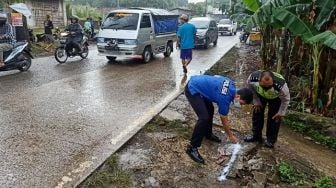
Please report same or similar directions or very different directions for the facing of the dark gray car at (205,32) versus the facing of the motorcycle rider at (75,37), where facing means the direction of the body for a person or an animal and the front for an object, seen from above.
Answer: same or similar directions

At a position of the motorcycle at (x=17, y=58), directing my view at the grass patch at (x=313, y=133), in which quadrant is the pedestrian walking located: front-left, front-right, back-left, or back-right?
front-left

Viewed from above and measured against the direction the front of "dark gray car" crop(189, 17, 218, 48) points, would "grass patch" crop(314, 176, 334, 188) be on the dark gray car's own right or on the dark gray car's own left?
on the dark gray car's own left

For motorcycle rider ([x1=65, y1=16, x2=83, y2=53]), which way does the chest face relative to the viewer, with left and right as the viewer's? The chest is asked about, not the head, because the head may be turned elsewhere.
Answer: facing the viewer and to the left of the viewer

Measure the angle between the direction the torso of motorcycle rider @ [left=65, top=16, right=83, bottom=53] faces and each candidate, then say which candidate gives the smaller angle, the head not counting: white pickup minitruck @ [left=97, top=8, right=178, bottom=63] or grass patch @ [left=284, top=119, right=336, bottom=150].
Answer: the grass patch

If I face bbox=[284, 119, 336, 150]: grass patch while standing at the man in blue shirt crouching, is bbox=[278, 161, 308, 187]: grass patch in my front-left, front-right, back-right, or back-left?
front-right

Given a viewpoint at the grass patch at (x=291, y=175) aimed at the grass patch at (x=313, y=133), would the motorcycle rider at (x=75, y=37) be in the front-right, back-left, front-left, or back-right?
front-left

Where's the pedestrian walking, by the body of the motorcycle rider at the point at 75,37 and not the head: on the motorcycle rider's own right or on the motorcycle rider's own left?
on the motorcycle rider's own left

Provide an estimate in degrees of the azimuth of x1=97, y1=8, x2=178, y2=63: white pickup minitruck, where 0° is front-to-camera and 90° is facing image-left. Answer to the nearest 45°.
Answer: approximately 45°

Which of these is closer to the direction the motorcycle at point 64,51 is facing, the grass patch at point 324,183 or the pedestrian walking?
the grass patch

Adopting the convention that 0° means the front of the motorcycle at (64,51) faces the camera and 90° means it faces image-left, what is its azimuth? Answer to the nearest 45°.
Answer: approximately 45°

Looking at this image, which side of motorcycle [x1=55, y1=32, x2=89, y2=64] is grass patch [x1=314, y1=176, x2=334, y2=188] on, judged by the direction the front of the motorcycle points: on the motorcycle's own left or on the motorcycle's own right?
on the motorcycle's own left

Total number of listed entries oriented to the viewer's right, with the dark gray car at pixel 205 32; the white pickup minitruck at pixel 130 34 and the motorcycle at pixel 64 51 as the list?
0

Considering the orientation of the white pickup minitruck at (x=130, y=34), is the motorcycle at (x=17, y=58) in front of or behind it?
in front

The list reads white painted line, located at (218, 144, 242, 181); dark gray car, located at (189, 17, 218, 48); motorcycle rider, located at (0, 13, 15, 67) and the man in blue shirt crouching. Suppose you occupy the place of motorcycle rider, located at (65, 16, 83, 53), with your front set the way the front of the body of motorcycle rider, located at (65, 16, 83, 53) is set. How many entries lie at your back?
1
